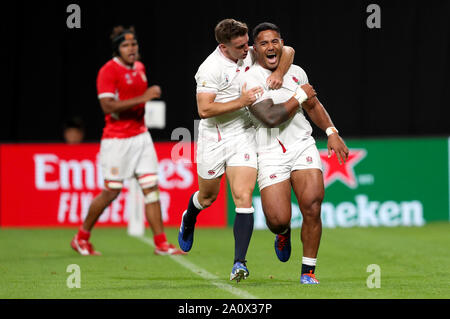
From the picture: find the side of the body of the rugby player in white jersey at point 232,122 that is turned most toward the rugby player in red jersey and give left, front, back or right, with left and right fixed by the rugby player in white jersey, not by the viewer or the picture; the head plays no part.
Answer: back

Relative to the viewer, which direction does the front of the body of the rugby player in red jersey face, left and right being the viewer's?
facing the viewer and to the right of the viewer

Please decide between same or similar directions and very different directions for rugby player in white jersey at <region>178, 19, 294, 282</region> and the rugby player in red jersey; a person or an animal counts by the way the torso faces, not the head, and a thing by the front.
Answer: same or similar directions

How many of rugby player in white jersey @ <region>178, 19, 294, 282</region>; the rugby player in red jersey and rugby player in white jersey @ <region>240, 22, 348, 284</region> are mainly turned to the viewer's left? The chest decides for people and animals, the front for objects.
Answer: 0

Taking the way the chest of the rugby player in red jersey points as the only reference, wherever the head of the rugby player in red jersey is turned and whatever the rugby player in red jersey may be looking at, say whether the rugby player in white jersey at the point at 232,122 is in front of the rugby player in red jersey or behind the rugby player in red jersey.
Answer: in front

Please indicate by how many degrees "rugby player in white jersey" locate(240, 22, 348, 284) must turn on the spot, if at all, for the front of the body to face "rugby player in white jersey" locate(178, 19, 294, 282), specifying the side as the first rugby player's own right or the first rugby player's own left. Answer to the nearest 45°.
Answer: approximately 90° to the first rugby player's own right

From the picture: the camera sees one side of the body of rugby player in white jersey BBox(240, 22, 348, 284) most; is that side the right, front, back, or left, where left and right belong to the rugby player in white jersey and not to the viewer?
front

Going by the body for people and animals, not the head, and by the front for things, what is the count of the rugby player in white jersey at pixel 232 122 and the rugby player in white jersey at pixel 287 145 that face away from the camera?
0

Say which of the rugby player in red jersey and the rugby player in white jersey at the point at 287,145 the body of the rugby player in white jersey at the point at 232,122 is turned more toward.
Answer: the rugby player in white jersey

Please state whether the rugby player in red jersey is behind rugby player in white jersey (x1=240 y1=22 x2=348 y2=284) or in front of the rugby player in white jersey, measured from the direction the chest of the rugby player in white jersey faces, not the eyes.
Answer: behind

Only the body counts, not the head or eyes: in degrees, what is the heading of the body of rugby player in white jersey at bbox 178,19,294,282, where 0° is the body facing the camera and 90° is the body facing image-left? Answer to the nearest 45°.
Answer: approximately 315°

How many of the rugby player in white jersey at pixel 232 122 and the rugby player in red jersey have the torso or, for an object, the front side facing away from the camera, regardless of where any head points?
0

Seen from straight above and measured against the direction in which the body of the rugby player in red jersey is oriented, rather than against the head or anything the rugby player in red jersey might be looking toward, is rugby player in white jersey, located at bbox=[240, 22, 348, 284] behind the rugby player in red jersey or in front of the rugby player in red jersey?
in front
